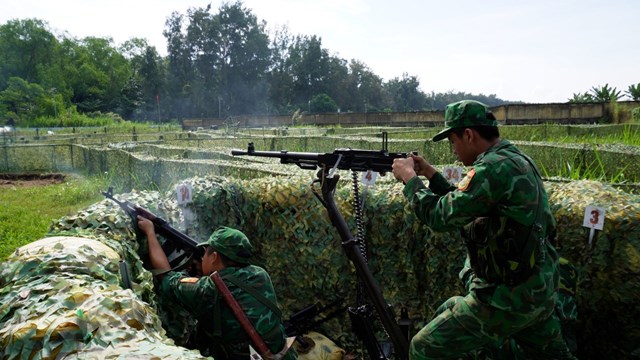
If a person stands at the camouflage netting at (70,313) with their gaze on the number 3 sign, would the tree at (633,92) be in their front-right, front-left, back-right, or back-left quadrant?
front-left

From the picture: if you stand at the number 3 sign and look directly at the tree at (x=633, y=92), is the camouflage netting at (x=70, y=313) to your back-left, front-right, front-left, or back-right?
back-left

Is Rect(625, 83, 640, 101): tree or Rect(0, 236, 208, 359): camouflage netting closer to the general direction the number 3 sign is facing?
the camouflage netting

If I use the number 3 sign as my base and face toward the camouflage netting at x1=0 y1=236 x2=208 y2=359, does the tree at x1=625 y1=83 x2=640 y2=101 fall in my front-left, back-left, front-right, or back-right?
back-right

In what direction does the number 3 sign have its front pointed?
toward the camera

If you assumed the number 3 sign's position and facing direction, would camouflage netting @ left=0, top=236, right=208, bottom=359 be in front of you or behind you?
in front

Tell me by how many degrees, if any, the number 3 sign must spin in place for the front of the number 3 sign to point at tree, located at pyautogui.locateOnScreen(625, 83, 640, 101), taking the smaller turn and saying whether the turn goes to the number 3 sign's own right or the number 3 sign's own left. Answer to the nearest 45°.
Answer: approximately 180°
